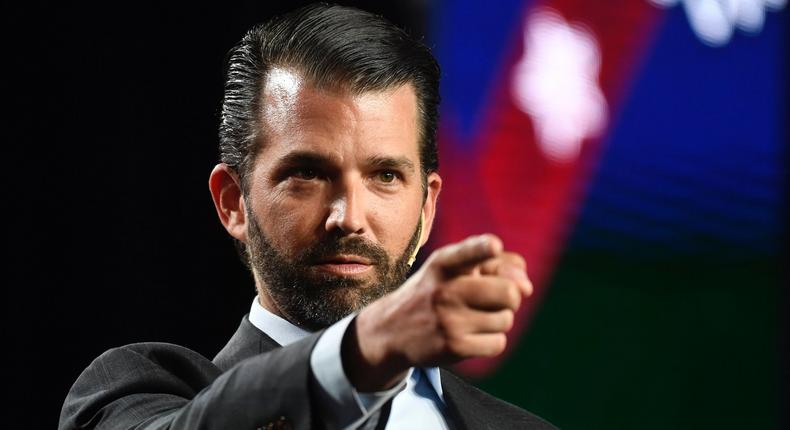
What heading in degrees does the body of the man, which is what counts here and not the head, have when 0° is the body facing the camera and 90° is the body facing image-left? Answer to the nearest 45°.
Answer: approximately 315°
